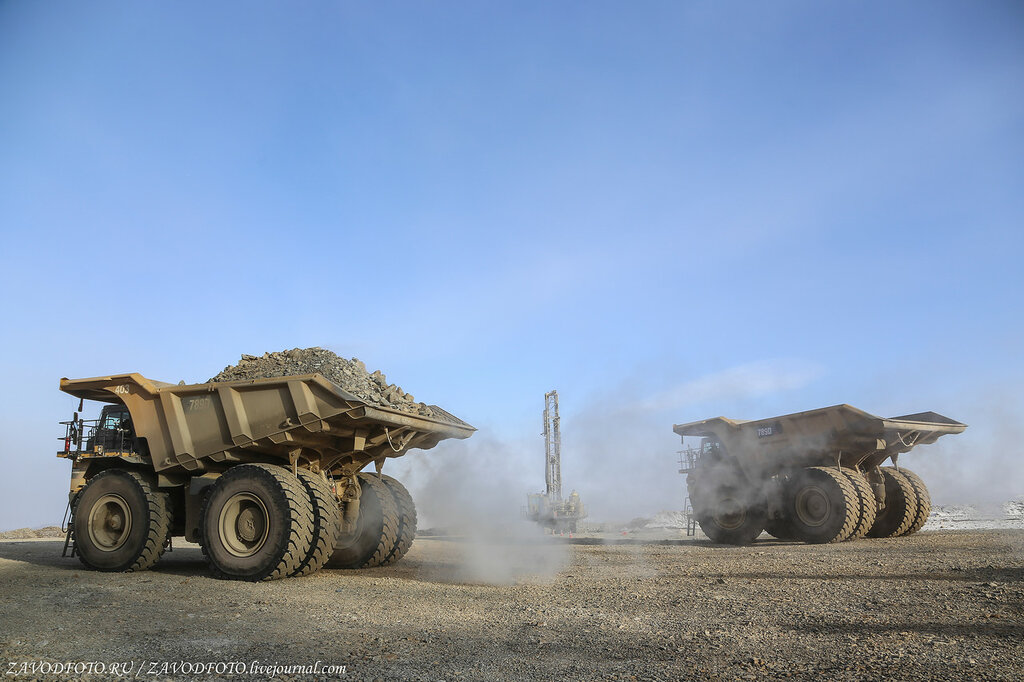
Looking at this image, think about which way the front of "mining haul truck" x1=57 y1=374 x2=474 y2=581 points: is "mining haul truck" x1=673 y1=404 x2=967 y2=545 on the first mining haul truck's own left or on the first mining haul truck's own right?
on the first mining haul truck's own right

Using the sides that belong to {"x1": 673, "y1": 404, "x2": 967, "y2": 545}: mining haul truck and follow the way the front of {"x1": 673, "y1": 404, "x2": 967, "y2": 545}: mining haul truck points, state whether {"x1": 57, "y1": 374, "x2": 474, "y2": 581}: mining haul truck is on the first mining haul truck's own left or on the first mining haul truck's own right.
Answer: on the first mining haul truck's own left

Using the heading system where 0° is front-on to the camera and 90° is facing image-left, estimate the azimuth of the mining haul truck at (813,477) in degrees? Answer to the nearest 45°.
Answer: approximately 135°

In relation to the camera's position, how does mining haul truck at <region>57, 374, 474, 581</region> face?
facing away from the viewer and to the left of the viewer
